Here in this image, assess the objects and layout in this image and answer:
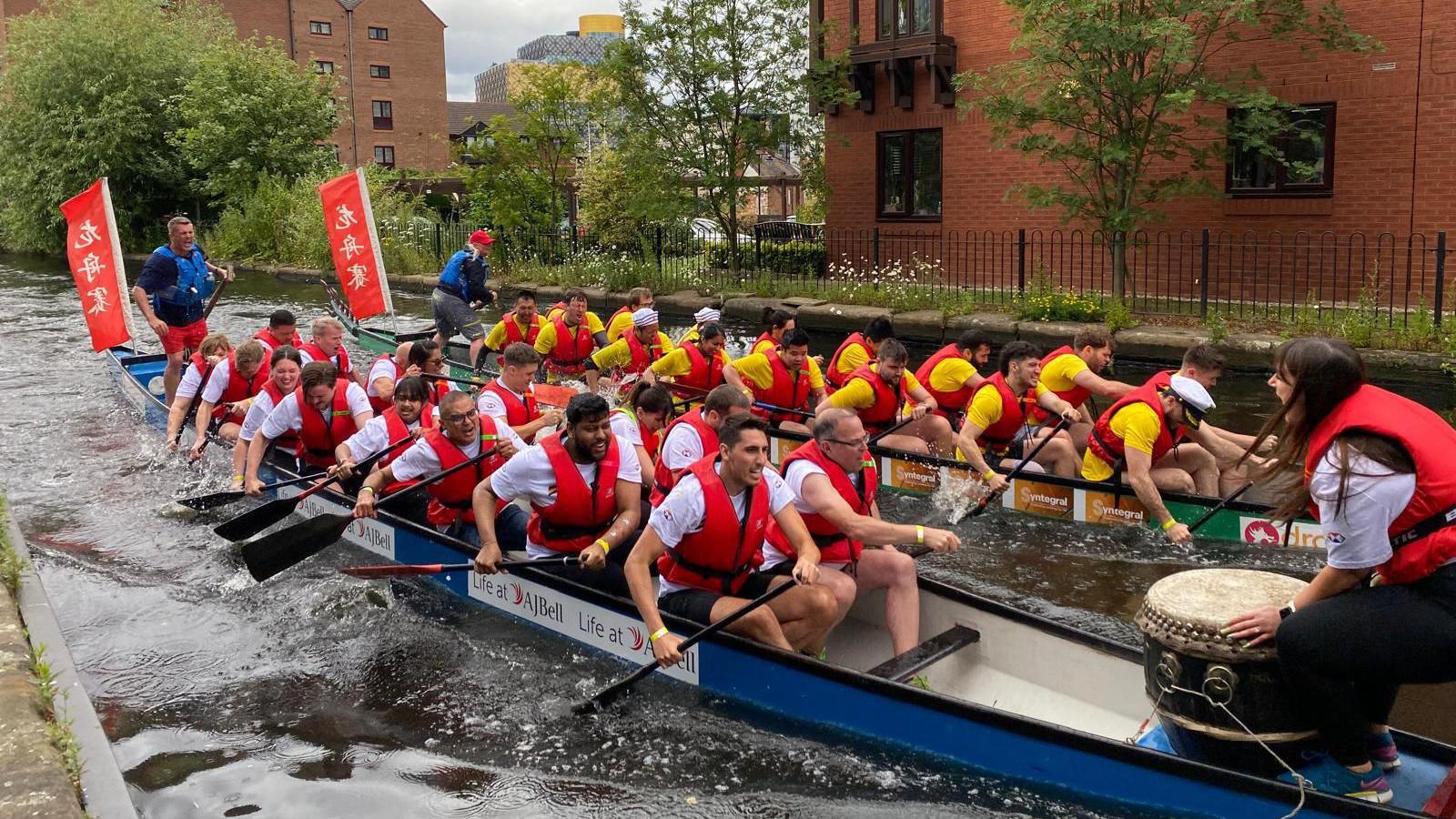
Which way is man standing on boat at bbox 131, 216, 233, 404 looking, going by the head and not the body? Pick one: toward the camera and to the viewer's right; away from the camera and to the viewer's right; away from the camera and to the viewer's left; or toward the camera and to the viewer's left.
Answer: toward the camera and to the viewer's right

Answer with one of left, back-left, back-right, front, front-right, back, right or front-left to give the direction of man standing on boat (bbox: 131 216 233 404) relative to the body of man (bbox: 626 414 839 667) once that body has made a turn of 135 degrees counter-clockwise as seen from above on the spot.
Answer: front-left

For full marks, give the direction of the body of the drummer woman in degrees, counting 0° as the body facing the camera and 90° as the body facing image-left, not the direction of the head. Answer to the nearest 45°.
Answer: approximately 90°

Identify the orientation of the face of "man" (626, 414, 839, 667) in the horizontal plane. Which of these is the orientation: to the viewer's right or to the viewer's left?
to the viewer's right

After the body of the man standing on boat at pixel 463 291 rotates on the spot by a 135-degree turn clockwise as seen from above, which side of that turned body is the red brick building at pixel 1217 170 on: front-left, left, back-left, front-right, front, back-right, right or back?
back-left

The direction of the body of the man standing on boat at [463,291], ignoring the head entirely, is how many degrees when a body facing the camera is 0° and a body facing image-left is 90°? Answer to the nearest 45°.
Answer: approximately 270°

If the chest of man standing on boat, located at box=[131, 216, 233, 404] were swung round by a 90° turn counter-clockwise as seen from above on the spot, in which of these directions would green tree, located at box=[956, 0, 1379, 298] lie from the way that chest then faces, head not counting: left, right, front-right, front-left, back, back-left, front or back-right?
front-right

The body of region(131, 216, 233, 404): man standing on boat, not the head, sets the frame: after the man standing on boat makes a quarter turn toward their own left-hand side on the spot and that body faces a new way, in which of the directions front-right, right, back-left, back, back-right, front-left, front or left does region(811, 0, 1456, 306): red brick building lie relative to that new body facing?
front-right

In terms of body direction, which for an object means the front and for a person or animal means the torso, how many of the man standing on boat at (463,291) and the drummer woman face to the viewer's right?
1

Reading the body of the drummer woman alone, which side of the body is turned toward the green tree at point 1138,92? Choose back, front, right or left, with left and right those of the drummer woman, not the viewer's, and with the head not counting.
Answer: right

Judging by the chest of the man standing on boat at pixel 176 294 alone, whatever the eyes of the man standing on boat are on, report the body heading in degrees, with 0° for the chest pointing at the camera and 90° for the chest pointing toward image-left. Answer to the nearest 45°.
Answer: approximately 315°
